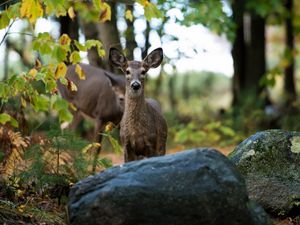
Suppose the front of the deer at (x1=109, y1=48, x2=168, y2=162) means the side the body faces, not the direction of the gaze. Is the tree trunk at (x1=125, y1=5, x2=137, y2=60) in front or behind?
behind

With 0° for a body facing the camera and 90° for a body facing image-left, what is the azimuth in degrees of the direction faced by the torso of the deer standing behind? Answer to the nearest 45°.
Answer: approximately 270°

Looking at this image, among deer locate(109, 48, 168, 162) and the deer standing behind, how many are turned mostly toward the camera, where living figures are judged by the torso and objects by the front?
1

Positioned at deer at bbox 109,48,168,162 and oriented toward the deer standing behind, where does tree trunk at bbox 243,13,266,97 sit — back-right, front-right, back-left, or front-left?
front-right

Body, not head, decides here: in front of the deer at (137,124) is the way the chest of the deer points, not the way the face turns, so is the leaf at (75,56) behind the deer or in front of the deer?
in front

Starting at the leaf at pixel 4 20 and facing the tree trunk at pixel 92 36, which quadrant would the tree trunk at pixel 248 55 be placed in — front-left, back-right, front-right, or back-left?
front-right

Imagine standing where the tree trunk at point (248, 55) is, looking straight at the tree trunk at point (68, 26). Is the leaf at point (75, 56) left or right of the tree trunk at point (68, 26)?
left

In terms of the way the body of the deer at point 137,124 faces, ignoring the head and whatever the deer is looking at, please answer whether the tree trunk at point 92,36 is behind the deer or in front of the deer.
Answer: behind

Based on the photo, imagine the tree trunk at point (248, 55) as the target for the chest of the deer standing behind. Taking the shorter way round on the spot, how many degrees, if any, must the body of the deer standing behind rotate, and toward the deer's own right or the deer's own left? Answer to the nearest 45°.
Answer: approximately 45° to the deer's own left

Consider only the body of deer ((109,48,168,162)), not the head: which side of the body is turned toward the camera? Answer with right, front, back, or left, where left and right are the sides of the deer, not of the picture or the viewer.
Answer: front

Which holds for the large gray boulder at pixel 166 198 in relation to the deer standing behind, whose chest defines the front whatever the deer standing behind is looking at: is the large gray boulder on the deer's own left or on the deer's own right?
on the deer's own right

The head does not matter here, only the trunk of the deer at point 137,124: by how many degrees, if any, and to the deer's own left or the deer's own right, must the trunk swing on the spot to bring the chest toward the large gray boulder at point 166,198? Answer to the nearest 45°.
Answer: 0° — it already faces it

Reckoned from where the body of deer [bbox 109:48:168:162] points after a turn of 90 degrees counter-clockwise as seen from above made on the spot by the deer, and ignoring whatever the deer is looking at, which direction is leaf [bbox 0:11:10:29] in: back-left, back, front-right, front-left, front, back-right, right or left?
back-right

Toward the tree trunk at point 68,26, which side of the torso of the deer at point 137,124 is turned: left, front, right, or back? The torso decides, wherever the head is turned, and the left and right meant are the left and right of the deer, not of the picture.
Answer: back

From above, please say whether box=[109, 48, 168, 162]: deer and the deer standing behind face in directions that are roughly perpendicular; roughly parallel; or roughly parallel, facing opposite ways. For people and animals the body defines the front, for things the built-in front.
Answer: roughly perpendicular

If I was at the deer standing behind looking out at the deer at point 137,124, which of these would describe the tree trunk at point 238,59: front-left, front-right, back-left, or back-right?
back-left
